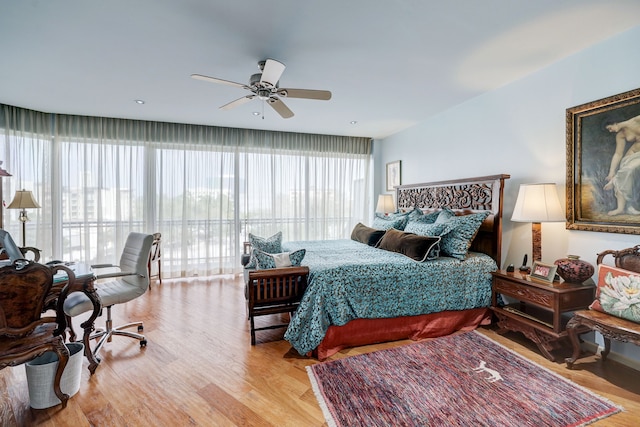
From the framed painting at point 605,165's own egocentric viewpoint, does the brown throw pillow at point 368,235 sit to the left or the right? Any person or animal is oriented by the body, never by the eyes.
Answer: on its right

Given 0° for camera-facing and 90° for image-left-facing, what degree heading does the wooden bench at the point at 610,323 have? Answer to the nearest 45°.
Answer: approximately 45°

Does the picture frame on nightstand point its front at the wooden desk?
yes

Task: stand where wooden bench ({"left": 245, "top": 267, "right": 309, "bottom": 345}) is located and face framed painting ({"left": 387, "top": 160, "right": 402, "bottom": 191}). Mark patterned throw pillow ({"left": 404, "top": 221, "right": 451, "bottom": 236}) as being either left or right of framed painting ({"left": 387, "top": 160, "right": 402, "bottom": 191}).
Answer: right

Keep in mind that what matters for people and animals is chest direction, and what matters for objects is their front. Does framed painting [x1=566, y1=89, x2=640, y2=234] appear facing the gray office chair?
yes
